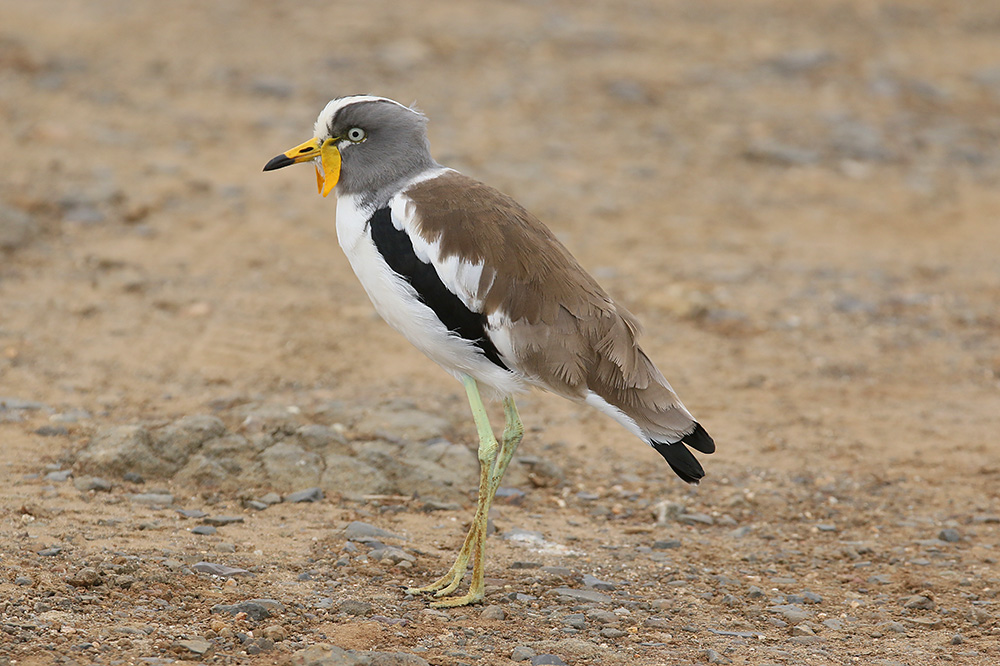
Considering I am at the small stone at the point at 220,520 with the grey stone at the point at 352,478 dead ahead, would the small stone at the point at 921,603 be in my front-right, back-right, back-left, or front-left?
front-right

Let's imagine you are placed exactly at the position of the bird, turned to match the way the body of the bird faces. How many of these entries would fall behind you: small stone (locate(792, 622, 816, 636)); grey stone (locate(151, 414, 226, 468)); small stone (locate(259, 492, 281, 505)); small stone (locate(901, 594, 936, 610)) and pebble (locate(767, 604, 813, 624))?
3

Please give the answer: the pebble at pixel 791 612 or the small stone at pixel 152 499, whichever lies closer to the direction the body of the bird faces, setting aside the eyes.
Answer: the small stone

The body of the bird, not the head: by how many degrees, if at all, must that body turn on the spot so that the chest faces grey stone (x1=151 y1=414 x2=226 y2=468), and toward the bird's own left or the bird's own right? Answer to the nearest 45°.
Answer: approximately 45° to the bird's own right

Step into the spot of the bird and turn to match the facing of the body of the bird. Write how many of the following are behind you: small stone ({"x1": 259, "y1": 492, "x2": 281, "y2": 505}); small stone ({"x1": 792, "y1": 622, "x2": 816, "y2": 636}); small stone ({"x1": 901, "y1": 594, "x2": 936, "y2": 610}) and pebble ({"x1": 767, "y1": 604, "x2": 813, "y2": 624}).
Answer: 3

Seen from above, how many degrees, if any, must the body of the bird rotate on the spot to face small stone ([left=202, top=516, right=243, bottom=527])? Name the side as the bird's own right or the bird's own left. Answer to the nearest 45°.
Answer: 0° — it already faces it

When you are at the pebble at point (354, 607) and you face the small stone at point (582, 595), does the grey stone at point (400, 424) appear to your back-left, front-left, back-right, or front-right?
front-left

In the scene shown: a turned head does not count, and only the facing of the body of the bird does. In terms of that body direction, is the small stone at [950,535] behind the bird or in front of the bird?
behind

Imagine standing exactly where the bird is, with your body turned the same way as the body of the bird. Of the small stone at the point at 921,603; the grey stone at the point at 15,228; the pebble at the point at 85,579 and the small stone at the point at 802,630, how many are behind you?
2

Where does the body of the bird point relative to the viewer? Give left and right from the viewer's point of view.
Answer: facing to the left of the viewer
